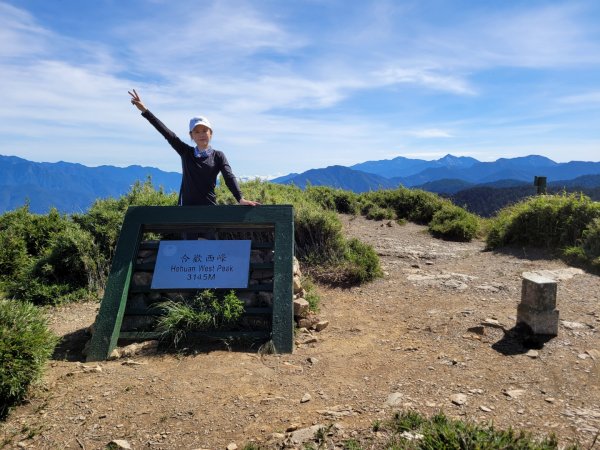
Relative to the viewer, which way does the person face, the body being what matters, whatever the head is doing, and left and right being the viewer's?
facing the viewer

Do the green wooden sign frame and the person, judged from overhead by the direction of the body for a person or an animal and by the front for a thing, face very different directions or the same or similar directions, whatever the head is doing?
same or similar directions

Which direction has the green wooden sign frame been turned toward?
toward the camera

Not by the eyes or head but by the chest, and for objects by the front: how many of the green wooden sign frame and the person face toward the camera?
2

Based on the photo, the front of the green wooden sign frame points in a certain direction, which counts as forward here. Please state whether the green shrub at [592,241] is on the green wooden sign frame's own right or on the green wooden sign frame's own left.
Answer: on the green wooden sign frame's own left

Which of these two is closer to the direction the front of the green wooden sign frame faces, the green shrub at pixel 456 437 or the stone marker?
the green shrub

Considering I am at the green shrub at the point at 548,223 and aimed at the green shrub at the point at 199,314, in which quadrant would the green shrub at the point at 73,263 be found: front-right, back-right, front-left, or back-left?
front-right
